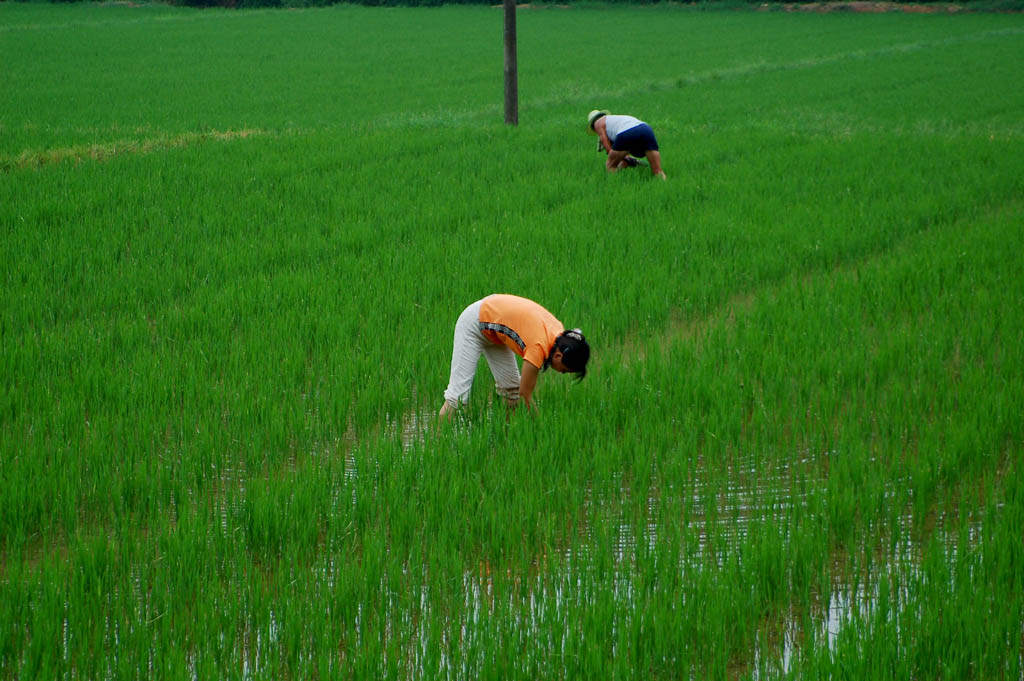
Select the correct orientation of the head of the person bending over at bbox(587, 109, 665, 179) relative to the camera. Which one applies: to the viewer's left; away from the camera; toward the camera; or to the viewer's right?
to the viewer's left

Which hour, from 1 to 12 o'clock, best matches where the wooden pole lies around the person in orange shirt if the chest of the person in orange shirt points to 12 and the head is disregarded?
The wooden pole is roughly at 9 o'clock from the person in orange shirt.

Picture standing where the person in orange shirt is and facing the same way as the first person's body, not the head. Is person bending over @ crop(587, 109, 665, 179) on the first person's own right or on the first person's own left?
on the first person's own left

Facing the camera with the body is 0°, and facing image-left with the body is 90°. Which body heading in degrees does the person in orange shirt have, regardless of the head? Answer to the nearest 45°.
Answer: approximately 270°
